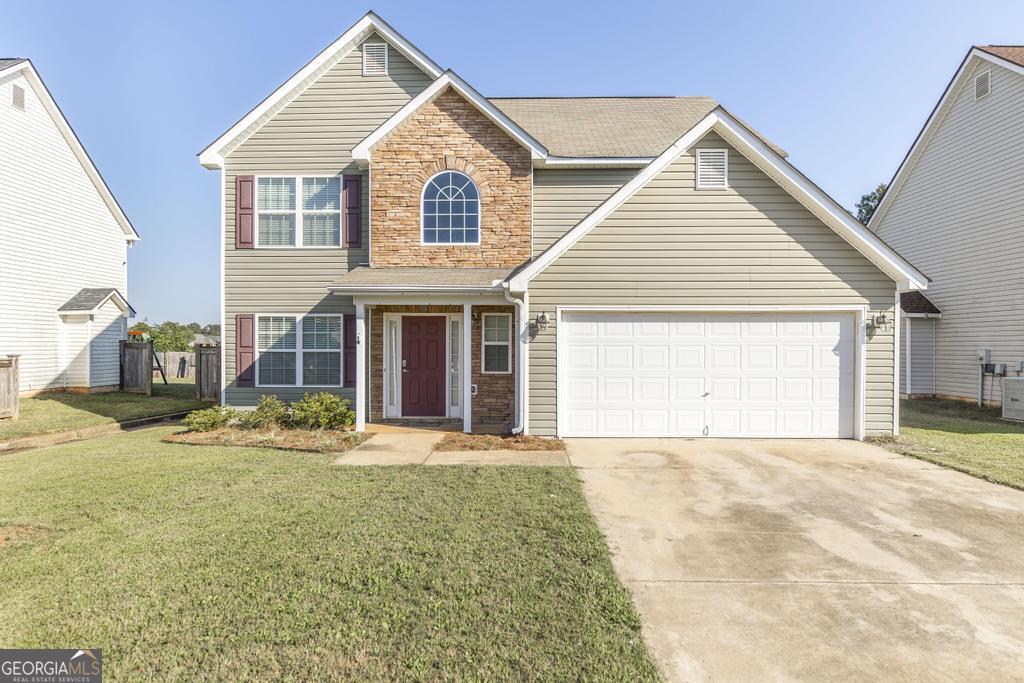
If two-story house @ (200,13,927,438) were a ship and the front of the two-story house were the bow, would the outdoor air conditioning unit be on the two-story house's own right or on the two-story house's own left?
on the two-story house's own left

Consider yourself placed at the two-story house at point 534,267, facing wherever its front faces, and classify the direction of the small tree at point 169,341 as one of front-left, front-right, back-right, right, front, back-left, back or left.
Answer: back-right

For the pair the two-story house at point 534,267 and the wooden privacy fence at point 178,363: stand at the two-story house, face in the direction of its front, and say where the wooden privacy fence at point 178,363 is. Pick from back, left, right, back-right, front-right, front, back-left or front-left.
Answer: back-right

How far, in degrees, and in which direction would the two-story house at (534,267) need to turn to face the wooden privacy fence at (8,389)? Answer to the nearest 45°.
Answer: approximately 90° to its right

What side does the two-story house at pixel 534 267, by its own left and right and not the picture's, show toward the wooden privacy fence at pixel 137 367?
right

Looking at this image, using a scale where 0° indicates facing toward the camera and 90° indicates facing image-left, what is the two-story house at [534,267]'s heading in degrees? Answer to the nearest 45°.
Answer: approximately 0°
